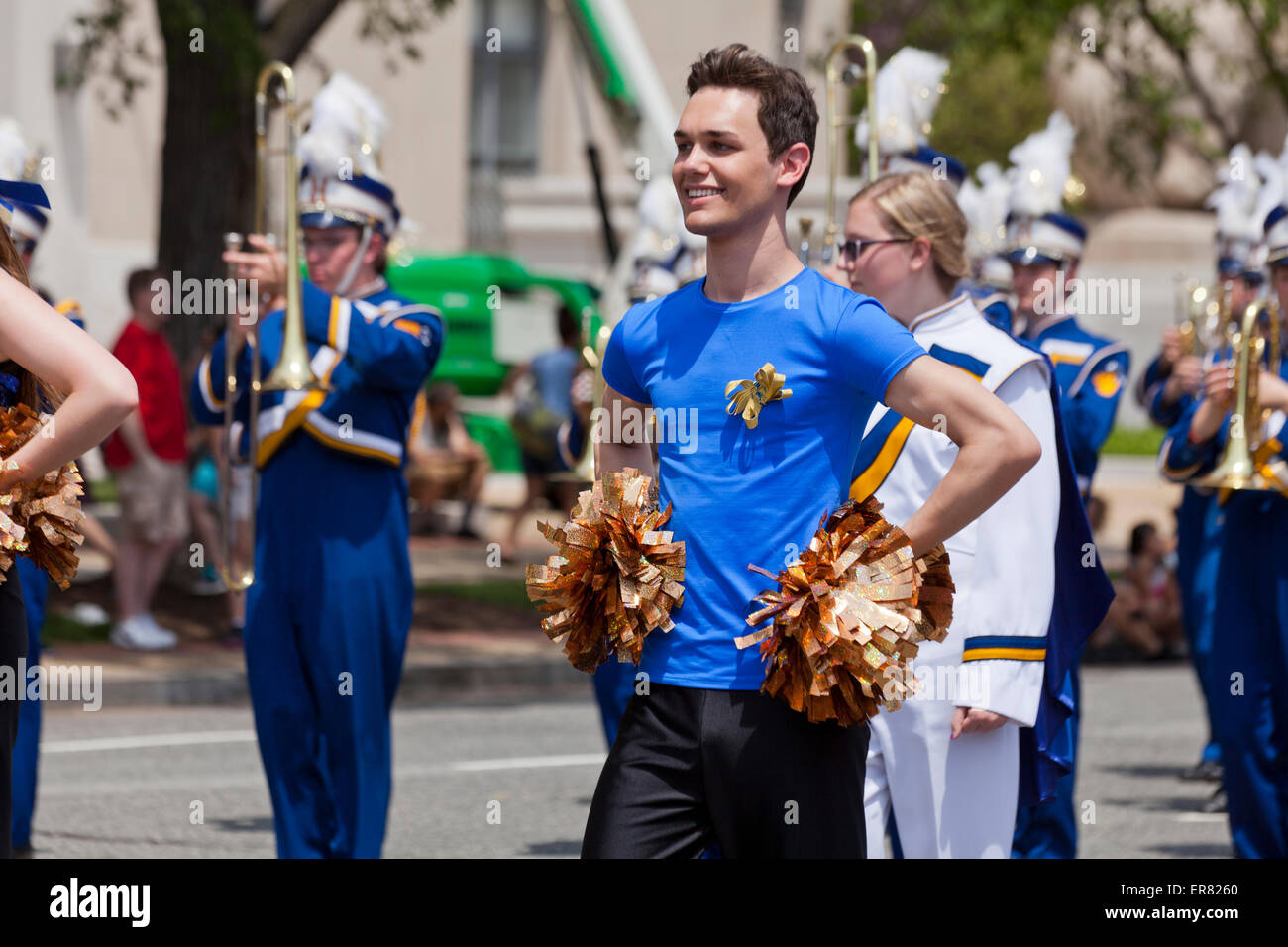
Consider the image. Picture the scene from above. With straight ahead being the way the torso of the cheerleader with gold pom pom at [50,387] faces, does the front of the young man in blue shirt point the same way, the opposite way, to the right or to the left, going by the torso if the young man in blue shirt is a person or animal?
the same way

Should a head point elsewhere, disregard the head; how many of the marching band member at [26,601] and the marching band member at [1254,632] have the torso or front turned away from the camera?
0

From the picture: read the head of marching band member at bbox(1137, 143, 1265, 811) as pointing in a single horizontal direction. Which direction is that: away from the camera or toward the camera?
toward the camera

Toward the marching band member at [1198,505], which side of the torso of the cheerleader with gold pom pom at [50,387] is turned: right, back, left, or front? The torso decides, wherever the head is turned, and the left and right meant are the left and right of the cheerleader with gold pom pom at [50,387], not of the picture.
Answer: back

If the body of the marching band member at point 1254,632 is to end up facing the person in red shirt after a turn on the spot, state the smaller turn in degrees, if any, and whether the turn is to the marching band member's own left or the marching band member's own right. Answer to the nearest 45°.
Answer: approximately 90° to the marching band member's own right

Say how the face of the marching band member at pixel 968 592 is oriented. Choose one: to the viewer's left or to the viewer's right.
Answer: to the viewer's left

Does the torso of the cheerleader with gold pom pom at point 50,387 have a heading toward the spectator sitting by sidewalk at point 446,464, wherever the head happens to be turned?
no

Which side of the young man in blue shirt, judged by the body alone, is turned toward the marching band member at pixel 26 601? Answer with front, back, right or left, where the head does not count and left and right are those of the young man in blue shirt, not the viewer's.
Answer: right

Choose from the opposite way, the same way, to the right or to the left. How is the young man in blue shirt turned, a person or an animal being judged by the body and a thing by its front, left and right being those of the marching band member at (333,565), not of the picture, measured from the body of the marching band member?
the same way

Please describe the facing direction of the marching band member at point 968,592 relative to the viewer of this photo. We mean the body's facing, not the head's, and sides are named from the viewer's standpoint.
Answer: facing to the left of the viewer

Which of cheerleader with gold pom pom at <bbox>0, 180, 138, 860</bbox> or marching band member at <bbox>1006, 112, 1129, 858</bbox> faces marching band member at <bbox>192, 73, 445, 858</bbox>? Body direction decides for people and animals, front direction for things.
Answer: marching band member at <bbox>1006, 112, 1129, 858</bbox>

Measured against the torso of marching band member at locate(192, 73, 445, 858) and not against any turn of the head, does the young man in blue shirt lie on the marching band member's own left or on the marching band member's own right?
on the marching band member's own left

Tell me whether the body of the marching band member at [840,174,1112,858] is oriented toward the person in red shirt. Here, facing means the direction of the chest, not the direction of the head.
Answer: no

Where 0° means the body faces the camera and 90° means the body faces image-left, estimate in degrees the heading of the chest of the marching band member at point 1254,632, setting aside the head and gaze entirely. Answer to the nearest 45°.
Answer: approximately 45°

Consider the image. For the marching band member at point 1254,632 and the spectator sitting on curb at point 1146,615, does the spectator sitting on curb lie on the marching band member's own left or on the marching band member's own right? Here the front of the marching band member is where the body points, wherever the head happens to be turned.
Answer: on the marching band member's own right

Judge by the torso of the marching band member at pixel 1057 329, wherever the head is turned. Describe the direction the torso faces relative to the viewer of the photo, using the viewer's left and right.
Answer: facing the viewer and to the left of the viewer

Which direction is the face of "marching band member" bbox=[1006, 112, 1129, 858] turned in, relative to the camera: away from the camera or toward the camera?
toward the camera

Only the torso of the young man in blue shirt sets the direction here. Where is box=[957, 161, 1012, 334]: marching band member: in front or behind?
behind

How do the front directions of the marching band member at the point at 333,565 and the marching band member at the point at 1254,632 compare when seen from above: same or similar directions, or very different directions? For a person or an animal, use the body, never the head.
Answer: same or similar directions

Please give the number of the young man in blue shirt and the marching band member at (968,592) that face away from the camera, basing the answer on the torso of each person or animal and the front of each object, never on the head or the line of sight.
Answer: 0
